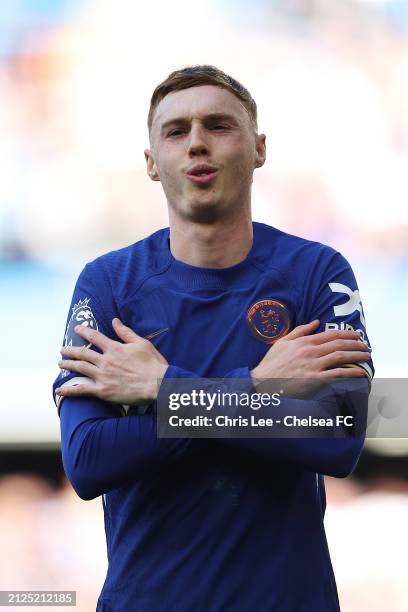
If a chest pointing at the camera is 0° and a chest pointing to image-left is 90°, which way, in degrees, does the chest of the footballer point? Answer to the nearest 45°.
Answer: approximately 0°
